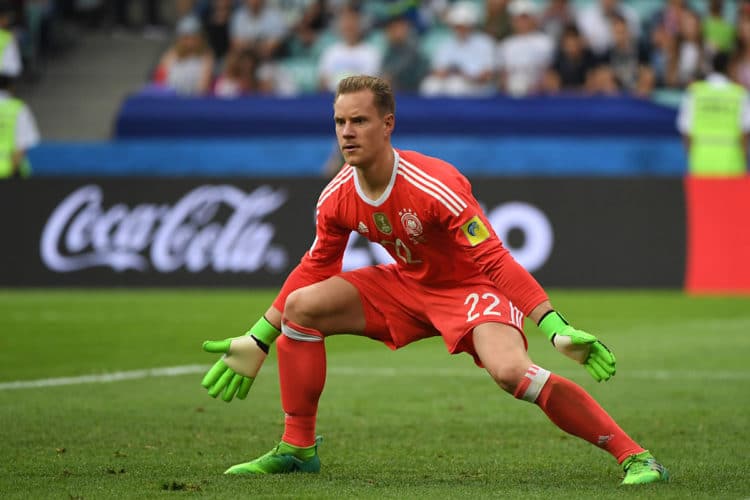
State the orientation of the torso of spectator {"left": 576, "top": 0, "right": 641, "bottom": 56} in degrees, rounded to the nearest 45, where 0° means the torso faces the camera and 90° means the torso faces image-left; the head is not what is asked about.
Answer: approximately 0°

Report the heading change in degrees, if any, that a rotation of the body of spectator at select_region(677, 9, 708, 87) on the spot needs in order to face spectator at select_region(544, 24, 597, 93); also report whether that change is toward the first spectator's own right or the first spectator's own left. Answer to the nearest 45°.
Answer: approximately 90° to the first spectator's own right

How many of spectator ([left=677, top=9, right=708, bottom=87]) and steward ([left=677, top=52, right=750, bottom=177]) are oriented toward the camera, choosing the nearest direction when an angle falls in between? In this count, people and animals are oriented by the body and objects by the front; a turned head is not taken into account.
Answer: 1

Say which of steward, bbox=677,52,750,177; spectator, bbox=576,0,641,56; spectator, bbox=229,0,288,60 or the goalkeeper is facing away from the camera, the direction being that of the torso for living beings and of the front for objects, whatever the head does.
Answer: steward, bbox=677,52,750,177

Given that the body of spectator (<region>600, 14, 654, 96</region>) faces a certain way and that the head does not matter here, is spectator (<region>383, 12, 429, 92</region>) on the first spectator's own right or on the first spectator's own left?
on the first spectator's own right

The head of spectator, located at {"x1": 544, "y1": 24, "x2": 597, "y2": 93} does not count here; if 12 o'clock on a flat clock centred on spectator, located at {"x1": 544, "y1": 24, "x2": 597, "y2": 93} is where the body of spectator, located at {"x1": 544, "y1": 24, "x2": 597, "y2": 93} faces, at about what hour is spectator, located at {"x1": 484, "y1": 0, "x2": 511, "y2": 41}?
spectator, located at {"x1": 484, "y1": 0, "x2": 511, "y2": 41} is roughly at 4 o'clock from spectator, located at {"x1": 544, "y1": 24, "x2": 597, "y2": 93}.

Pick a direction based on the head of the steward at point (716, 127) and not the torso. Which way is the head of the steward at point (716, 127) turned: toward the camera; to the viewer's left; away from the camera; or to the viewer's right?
away from the camera

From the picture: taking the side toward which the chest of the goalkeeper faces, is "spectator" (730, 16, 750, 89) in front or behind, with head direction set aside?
behind

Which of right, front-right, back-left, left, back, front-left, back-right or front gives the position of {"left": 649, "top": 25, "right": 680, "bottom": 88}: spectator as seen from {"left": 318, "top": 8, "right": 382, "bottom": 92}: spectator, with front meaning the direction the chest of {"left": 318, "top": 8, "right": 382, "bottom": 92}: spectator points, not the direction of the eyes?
left

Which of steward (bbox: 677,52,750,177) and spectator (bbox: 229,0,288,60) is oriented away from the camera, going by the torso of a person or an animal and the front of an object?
steward (bbox: 677,52,750,177)
